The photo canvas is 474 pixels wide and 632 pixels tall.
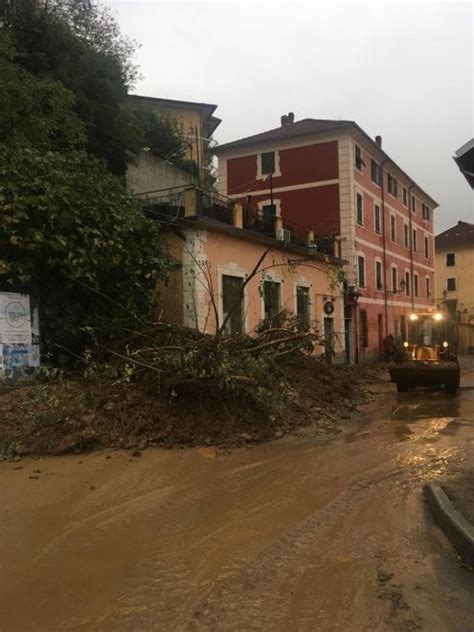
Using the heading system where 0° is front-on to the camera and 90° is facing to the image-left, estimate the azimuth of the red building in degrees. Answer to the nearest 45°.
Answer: approximately 315°

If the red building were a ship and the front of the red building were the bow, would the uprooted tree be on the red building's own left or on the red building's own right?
on the red building's own right

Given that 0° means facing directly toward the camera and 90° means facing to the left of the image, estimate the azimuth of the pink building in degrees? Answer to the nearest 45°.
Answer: approximately 315°

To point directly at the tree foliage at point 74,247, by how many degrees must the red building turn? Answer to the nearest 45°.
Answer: approximately 45° to its right

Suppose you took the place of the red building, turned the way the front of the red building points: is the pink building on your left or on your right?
on your right

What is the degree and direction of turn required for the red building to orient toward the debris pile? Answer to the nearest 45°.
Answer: approximately 45° to its right

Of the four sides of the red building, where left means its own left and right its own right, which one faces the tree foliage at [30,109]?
right

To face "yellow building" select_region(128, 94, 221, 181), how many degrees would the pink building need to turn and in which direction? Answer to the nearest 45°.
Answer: approximately 135° to its left
